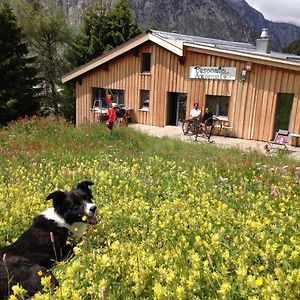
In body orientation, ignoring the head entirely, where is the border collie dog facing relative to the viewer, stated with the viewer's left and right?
facing to the right of the viewer

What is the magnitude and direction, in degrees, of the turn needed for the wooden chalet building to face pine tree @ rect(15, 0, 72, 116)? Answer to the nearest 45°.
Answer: approximately 135° to its right

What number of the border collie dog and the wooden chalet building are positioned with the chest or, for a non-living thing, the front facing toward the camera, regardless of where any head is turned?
1

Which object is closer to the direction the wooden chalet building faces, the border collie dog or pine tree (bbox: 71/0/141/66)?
the border collie dog

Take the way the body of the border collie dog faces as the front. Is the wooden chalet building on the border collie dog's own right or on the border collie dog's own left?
on the border collie dog's own left
